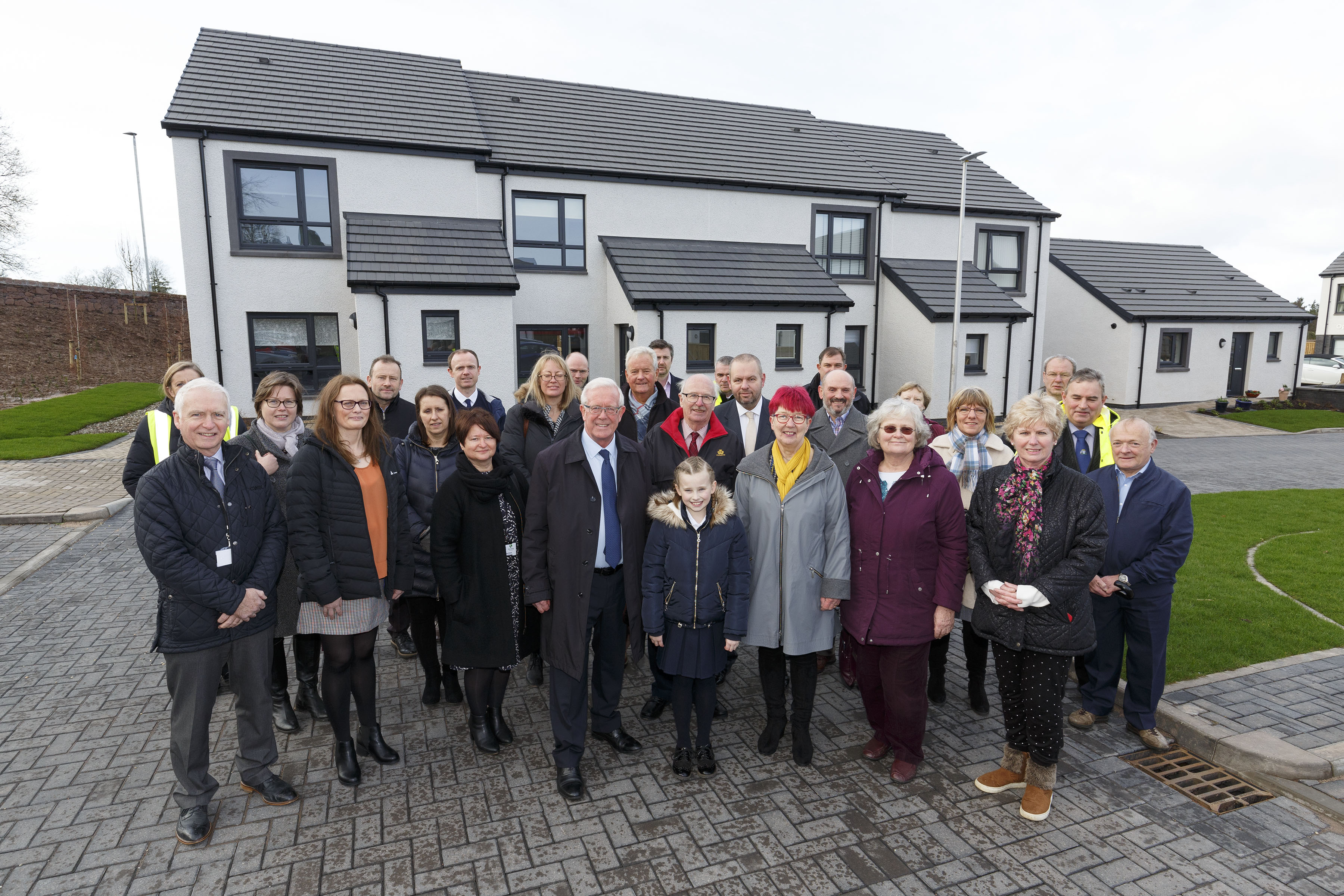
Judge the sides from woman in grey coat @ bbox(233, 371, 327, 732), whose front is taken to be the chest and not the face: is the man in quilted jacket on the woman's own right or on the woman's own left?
on the woman's own right

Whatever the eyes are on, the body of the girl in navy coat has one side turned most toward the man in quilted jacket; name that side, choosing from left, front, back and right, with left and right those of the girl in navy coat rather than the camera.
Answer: right

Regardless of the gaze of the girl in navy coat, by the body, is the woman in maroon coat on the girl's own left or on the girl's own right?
on the girl's own left

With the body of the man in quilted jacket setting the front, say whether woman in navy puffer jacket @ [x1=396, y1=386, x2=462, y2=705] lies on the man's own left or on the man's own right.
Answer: on the man's own left

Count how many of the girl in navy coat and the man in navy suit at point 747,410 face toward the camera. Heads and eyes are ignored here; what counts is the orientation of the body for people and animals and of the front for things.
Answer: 2

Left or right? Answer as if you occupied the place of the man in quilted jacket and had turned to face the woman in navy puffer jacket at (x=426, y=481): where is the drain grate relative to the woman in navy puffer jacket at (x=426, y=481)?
right

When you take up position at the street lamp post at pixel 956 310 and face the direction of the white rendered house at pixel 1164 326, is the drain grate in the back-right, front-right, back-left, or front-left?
back-right

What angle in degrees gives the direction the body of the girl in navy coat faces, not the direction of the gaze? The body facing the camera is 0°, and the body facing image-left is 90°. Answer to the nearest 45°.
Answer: approximately 0°
